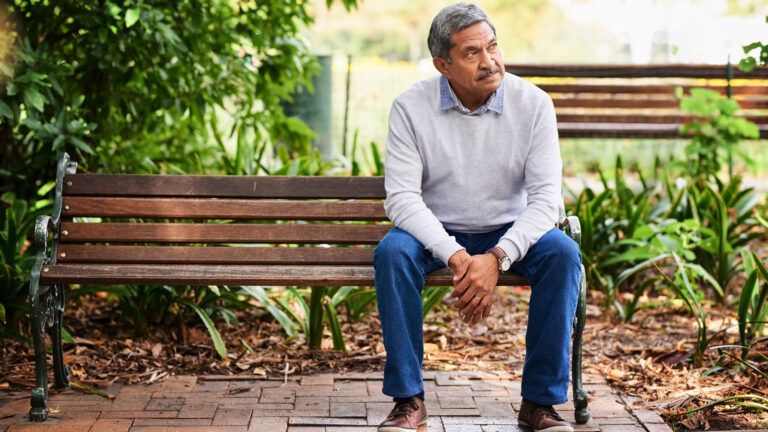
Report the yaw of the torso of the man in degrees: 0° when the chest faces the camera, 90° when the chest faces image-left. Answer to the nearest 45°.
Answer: approximately 0°
